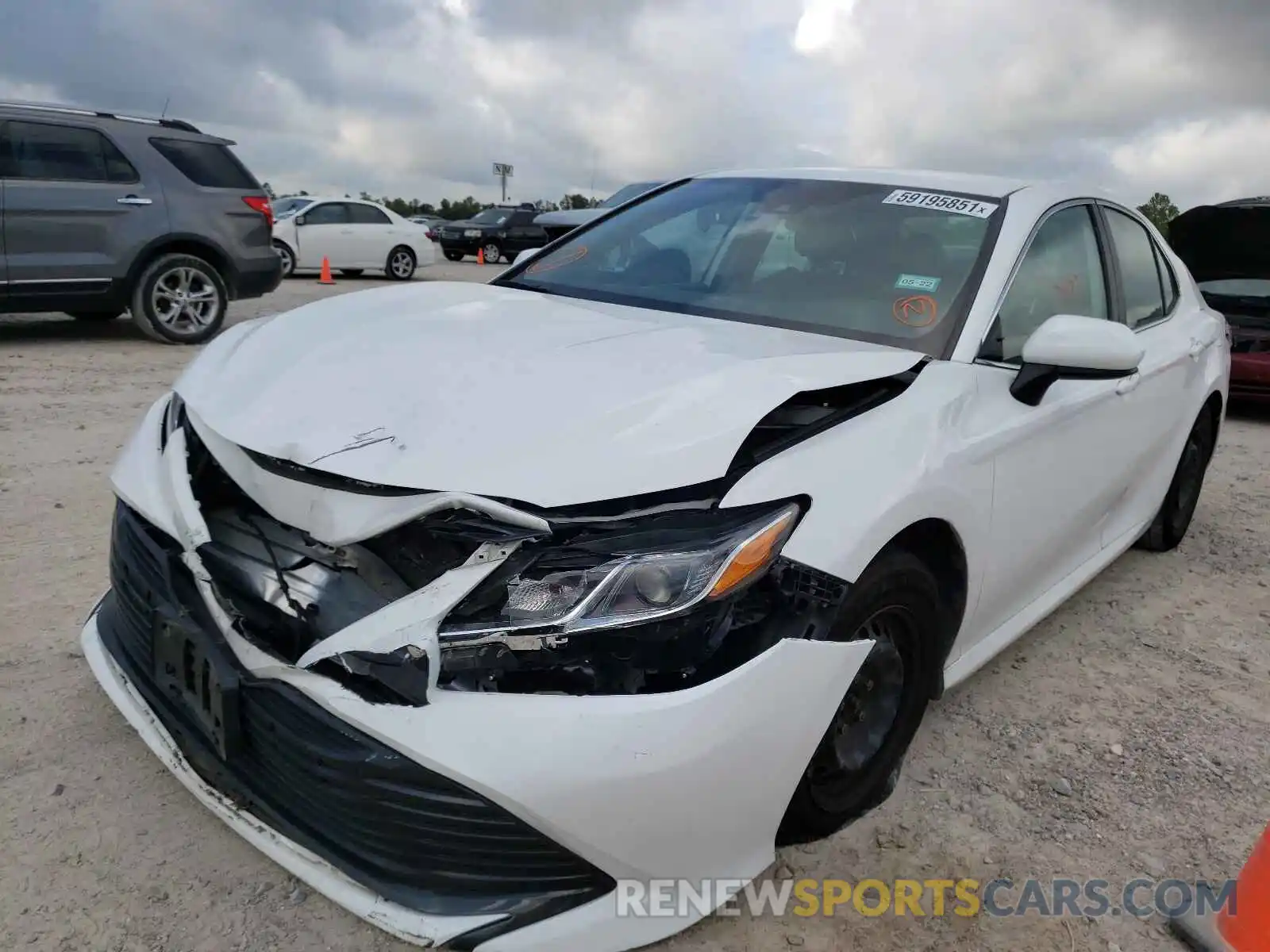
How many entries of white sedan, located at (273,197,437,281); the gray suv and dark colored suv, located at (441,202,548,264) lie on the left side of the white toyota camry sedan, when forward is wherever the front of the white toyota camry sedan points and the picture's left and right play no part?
0

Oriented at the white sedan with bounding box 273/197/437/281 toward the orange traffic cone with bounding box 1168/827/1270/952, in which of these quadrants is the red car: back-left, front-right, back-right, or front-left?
front-left

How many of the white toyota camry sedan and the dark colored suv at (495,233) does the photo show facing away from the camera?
0

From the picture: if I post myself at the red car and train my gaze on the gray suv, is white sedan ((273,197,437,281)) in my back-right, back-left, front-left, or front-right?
front-right

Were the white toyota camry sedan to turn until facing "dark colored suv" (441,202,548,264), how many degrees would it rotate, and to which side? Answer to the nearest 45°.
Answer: approximately 135° to its right

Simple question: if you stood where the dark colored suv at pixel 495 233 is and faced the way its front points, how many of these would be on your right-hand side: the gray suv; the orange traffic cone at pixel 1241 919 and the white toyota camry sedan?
0

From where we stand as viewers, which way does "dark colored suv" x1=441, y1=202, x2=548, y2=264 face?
facing the viewer and to the left of the viewer

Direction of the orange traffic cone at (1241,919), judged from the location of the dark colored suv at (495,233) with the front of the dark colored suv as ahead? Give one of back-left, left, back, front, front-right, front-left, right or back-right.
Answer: front-left

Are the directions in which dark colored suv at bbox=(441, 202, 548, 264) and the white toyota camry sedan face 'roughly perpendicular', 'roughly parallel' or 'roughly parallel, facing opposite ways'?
roughly parallel

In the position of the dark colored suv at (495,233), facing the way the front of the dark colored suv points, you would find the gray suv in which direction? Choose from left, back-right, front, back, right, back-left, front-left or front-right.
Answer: front-left

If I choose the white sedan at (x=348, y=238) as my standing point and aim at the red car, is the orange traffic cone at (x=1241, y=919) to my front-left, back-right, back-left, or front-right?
front-right

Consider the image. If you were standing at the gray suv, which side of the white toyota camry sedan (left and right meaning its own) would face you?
right

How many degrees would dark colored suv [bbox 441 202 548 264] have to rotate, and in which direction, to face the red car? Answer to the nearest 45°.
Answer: approximately 45° to its left
